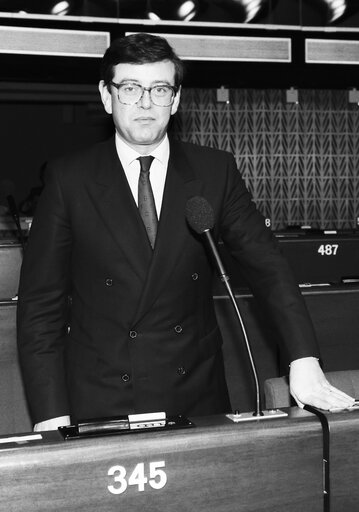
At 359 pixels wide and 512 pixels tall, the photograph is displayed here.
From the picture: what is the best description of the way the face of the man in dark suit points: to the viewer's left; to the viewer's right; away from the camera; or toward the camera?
toward the camera

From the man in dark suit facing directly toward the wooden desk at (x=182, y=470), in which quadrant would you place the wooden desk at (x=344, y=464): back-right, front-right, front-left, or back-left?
front-left

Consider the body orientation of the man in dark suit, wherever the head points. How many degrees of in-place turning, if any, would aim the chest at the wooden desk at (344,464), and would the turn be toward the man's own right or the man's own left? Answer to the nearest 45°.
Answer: approximately 45° to the man's own left

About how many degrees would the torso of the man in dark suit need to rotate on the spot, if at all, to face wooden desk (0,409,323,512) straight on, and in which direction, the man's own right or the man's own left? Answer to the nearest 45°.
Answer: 0° — they already face it

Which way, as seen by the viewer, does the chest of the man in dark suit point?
toward the camera
